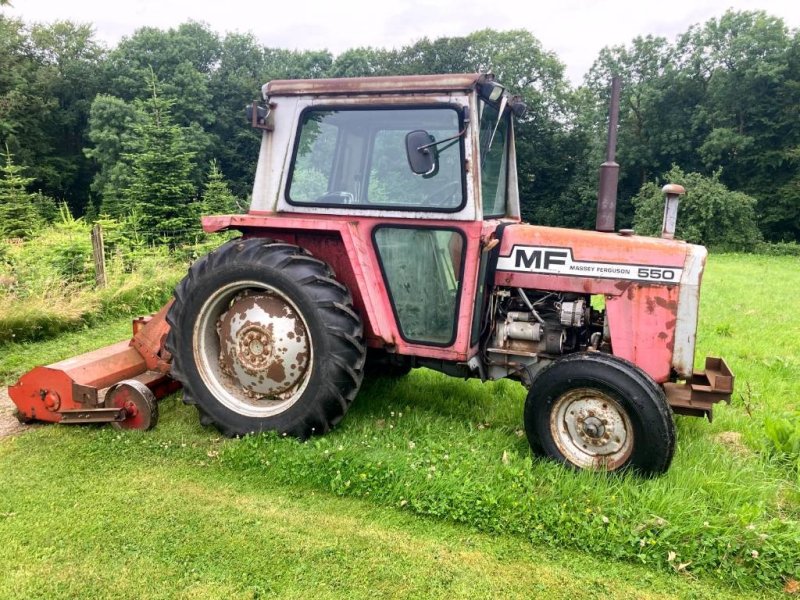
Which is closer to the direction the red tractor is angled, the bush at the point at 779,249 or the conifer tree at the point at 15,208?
the bush

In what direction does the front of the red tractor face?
to the viewer's right

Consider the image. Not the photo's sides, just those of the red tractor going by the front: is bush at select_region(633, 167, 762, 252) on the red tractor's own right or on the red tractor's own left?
on the red tractor's own left

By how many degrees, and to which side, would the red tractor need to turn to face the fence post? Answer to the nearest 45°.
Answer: approximately 135° to its left

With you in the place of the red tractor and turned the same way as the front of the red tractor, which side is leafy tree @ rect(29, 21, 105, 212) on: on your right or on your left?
on your left

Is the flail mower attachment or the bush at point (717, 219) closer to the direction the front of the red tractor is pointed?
the bush

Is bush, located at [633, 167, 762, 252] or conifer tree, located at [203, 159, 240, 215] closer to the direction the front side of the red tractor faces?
the bush

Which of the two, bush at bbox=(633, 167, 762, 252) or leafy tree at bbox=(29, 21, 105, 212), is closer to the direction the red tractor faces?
the bush

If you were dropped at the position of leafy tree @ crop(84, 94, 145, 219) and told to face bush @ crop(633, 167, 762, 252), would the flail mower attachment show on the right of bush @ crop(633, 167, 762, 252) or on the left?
right
